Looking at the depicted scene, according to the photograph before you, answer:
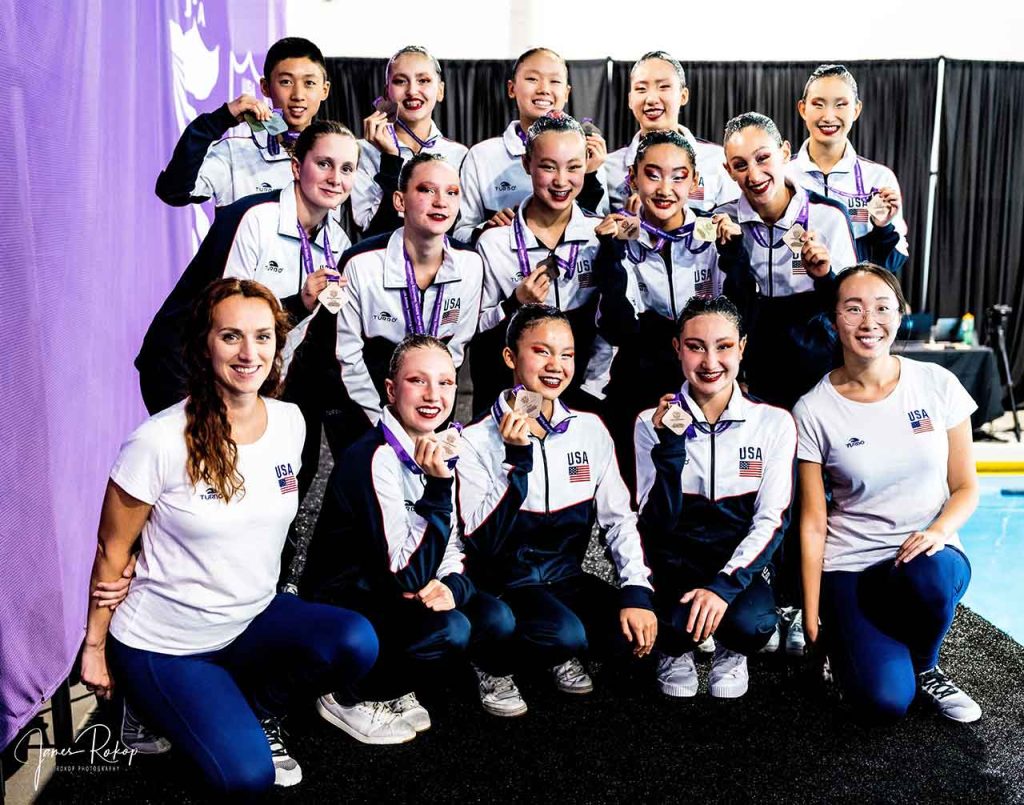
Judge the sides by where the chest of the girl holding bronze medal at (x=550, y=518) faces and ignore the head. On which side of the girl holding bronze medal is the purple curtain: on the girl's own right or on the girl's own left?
on the girl's own right

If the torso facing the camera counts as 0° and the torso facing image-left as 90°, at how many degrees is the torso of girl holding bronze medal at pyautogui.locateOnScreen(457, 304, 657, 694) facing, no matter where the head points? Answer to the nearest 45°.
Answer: approximately 0°

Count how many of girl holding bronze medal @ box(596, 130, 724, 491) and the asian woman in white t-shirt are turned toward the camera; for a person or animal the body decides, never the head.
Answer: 2

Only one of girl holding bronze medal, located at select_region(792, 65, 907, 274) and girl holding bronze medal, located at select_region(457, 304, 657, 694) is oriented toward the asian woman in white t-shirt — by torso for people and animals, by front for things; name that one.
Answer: girl holding bronze medal, located at select_region(792, 65, 907, 274)

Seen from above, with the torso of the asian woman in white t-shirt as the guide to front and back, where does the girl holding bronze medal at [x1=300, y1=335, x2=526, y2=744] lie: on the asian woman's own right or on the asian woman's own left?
on the asian woman's own right

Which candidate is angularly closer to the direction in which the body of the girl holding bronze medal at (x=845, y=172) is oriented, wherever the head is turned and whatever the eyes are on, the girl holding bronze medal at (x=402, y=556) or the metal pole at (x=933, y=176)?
the girl holding bronze medal

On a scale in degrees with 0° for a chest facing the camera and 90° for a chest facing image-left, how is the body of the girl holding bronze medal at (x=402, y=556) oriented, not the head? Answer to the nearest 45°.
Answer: approximately 315°
